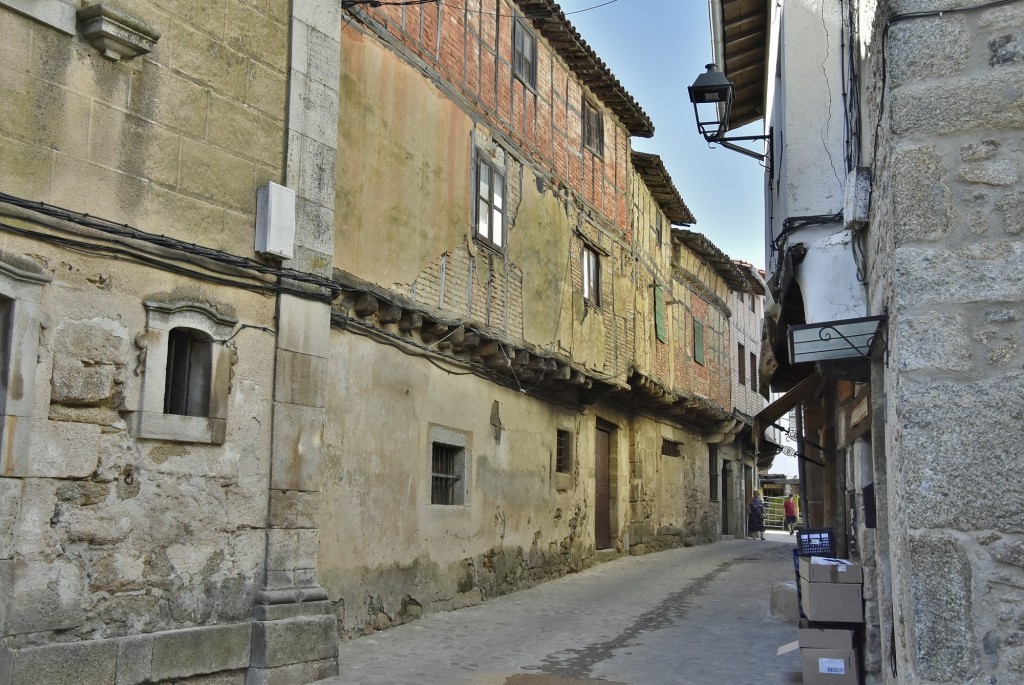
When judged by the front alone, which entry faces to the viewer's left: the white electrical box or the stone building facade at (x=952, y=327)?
the stone building facade

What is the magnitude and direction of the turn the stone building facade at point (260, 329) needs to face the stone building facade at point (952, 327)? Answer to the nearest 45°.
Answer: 0° — it already faces it

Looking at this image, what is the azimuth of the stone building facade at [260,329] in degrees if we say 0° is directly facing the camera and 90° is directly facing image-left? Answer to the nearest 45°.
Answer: approximately 315°

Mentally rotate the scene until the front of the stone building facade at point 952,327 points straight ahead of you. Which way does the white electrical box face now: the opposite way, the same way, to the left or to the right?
the opposite way

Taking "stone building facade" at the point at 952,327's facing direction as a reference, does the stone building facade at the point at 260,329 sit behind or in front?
in front

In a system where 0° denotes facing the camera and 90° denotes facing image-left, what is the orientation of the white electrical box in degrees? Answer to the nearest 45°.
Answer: approximately 315°

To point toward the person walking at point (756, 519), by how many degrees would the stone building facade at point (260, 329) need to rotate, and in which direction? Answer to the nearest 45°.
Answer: approximately 90° to its left

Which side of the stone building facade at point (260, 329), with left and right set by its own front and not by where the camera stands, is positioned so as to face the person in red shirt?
left

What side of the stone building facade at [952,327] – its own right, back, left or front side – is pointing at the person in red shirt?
right

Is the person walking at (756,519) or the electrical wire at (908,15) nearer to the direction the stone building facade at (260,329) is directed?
the electrical wire

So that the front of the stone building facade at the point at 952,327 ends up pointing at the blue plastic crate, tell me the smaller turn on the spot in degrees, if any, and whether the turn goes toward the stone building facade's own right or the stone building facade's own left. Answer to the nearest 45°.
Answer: approximately 90° to the stone building facade's own right

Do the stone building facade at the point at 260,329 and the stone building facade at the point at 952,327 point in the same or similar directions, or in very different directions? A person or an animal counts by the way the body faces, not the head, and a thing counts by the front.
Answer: very different directions

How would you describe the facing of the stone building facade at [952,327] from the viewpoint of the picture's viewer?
facing to the left of the viewer

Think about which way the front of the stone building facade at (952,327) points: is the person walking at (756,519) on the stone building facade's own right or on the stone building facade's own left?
on the stone building facade's own right

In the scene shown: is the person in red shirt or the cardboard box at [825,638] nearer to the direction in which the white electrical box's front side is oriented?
the cardboard box

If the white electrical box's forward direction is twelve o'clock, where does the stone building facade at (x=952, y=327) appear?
The stone building facade is roughly at 12 o'clock from the white electrical box.
